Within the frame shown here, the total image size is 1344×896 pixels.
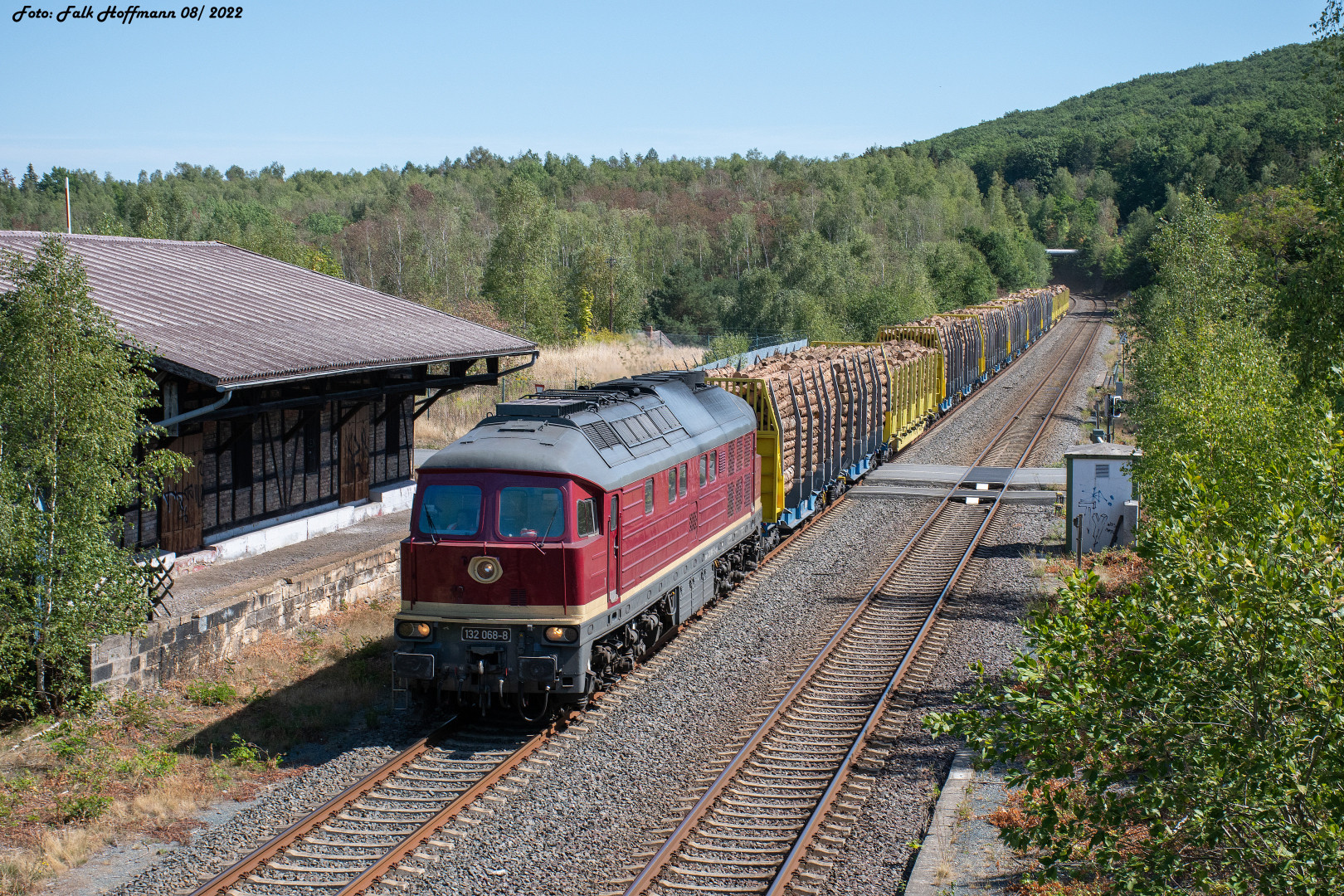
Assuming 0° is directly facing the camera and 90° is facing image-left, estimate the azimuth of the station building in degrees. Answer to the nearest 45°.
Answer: approximately 315°

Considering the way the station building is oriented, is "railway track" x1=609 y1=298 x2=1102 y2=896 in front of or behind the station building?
in front

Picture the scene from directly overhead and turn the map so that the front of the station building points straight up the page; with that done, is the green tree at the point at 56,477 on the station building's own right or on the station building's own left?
on the station building's own right

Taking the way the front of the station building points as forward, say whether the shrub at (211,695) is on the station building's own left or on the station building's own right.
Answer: on the station building's own right

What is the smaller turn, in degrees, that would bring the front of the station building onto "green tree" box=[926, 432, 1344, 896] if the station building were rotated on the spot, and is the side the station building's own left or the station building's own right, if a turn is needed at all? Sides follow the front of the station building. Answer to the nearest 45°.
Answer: approximately 45° to the station building's own right
